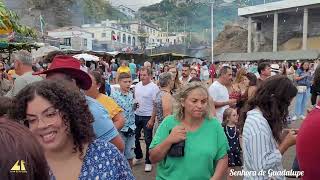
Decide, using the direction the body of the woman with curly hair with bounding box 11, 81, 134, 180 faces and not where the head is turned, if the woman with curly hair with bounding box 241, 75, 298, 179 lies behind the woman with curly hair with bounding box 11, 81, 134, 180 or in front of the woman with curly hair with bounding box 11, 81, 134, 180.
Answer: behind

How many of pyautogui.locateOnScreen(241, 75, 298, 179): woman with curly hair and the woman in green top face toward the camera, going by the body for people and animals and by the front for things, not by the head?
1

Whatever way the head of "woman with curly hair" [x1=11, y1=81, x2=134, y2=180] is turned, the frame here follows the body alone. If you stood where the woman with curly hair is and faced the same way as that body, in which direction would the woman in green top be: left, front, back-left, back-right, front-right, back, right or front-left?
back

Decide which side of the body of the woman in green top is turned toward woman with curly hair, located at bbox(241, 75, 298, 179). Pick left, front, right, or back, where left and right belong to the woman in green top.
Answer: left

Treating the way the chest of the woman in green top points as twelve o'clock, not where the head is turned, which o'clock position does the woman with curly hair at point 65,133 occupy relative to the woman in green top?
The woman with curly hair is roughly at 1 o'clock from the woman in green top.

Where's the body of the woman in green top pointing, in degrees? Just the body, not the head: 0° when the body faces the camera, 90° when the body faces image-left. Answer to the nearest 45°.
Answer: approximately 0°
